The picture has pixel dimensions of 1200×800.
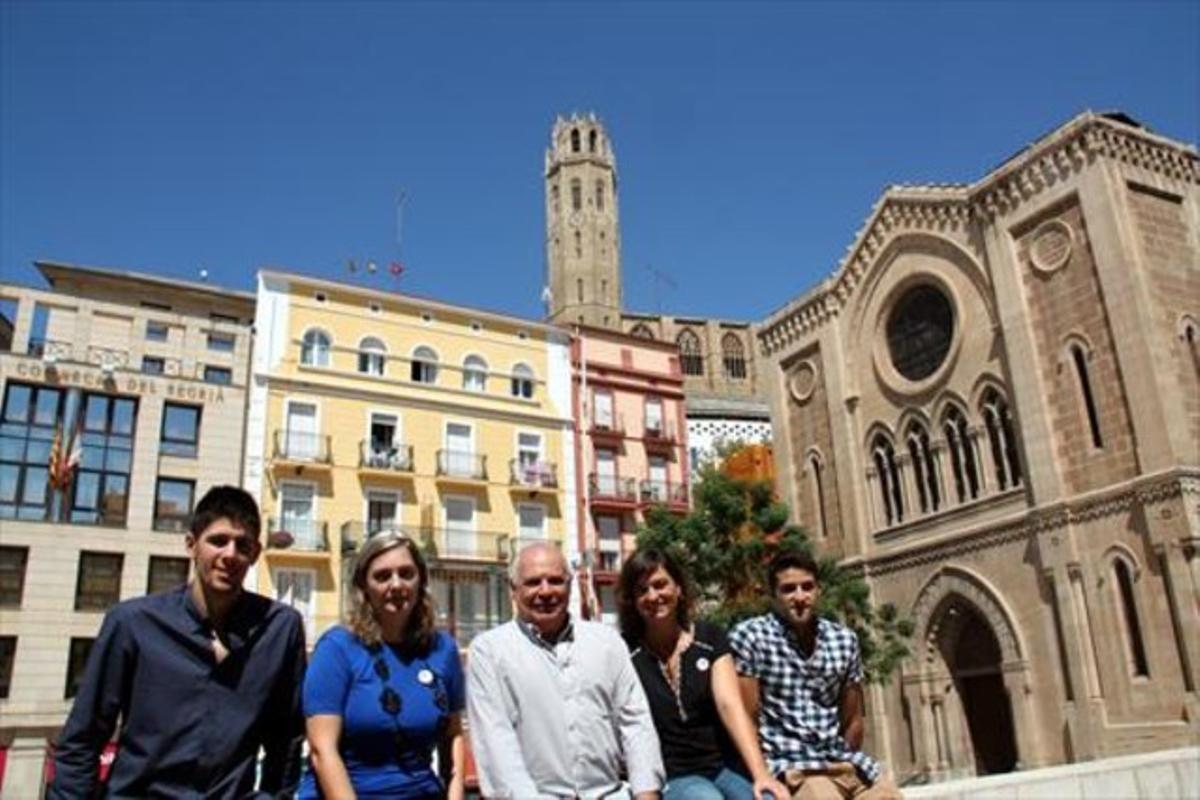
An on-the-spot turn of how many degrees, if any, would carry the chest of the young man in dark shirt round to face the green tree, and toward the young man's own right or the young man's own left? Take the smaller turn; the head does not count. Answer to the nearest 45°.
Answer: approximately 135° to the young man's own left

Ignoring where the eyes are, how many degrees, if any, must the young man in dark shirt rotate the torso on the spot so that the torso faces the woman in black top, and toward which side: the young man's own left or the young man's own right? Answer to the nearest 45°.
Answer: approximately 90° to the young man's own left

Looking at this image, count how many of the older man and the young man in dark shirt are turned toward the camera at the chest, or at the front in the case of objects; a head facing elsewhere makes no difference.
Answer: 2

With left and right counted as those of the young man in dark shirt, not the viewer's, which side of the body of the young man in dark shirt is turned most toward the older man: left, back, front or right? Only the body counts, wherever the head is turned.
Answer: left

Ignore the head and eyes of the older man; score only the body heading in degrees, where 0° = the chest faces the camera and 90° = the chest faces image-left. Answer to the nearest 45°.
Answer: approximately 0°

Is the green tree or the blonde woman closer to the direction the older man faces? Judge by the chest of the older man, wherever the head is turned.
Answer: the blonde woman

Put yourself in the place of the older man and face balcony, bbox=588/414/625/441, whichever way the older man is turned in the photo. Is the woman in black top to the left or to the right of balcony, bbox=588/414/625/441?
right

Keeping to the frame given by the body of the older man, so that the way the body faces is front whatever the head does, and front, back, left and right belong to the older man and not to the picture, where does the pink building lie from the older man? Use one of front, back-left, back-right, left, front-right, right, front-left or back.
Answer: back

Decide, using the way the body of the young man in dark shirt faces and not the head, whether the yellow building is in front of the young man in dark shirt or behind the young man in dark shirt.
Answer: behind

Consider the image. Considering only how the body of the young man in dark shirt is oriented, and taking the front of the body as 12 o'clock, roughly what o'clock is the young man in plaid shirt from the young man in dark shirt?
The young man in plaid shirt is roughly at 9 o'clock from the young man in dark shirt.

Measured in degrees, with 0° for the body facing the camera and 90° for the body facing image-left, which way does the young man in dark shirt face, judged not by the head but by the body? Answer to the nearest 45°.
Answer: approximately 0°
